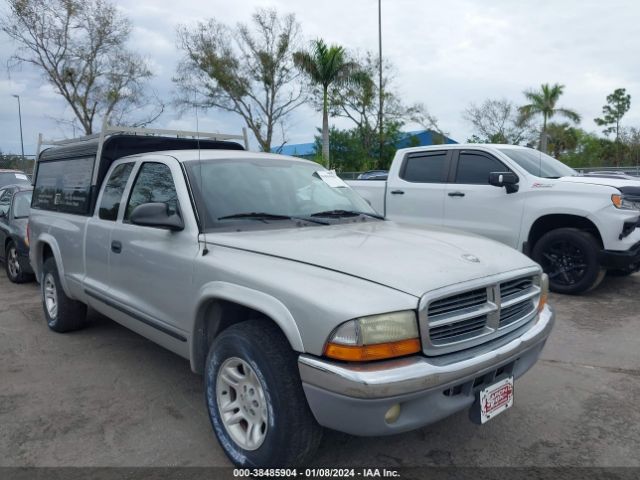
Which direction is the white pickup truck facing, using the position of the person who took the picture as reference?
facing the viewer and to the right of the viewer

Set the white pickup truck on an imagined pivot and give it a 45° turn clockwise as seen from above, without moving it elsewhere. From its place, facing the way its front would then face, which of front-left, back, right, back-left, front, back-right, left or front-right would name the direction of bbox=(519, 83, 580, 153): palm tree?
back

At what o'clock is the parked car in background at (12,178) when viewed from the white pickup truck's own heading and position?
The parked car in background is roughly at 5 o'clock from the white pickup truck.

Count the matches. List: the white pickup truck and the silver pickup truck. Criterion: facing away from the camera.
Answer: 0

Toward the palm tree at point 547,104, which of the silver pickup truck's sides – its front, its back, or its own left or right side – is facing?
left

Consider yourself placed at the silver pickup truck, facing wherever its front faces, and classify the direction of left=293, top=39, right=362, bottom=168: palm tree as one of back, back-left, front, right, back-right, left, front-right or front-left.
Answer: back-left

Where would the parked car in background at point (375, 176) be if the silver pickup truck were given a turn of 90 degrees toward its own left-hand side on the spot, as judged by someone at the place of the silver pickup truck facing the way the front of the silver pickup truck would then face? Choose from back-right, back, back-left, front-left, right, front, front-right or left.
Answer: front-left

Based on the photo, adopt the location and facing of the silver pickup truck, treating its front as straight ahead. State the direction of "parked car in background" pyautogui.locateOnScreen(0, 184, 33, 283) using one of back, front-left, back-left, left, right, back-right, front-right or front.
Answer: back

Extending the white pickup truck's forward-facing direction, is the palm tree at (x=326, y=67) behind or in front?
behind
